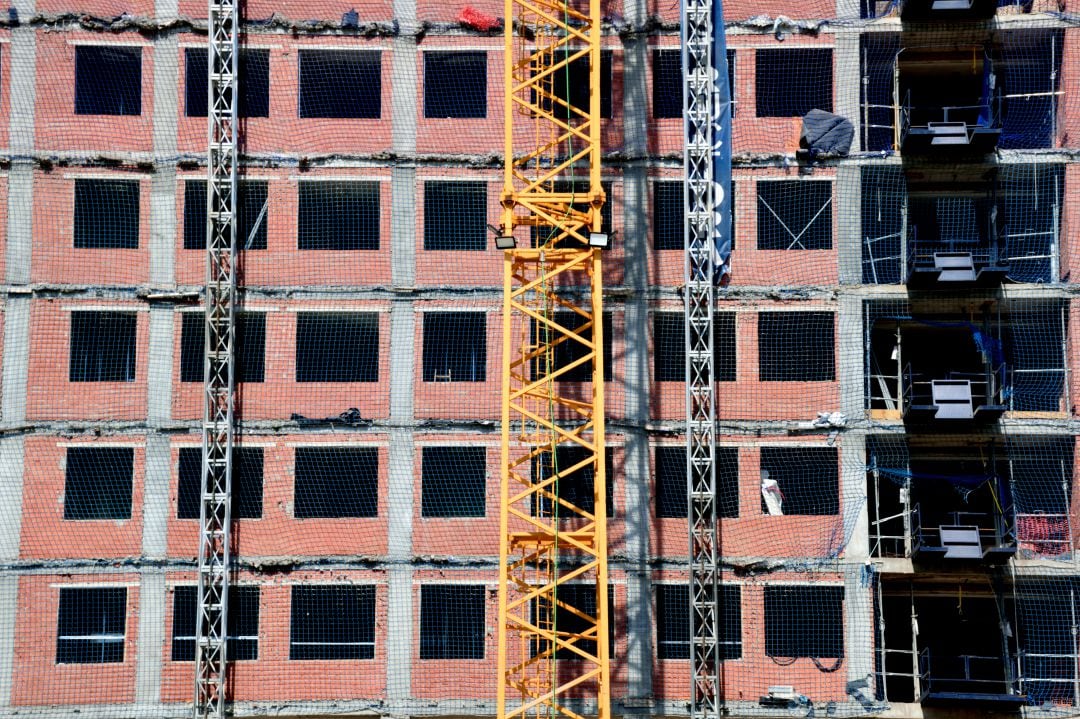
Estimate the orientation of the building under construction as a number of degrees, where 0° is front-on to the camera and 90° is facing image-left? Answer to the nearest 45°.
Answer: approximately 0°
